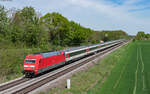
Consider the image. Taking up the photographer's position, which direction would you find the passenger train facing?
facing the viewer and to the left of the viewer
